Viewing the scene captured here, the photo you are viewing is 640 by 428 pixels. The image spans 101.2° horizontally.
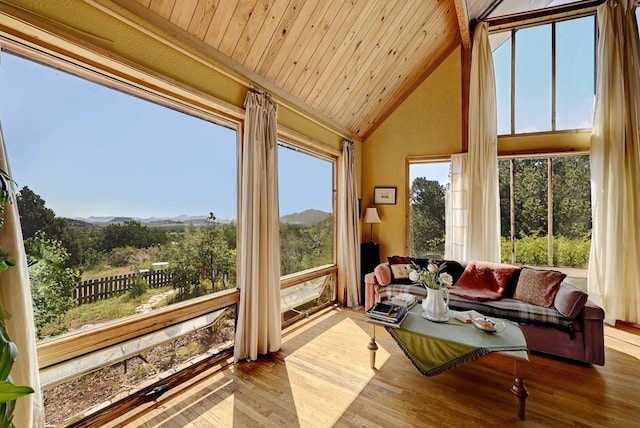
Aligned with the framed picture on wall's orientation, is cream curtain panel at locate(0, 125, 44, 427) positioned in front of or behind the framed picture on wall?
in front

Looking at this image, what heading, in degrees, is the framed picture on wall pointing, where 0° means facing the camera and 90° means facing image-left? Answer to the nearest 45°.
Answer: approximately 0°

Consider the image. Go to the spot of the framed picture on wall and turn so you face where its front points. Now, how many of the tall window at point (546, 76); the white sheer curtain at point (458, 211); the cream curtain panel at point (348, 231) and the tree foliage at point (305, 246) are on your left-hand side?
2

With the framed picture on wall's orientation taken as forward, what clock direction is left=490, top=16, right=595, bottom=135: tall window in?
The tall window is roughly at 9 o'clock from the framed picture on wall.

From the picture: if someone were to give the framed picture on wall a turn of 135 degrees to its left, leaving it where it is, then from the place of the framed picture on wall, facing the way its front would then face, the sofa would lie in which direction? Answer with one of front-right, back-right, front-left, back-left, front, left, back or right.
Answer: right

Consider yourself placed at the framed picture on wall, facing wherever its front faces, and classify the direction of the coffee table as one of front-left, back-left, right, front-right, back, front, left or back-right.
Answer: front

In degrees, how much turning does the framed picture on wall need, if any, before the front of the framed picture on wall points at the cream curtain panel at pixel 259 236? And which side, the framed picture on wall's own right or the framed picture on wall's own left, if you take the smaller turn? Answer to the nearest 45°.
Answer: approximately 45° to the framed picture on wall's own right

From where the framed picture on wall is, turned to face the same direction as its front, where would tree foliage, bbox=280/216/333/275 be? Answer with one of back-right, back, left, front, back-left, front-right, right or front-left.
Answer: back-right

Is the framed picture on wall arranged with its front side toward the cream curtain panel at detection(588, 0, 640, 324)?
no

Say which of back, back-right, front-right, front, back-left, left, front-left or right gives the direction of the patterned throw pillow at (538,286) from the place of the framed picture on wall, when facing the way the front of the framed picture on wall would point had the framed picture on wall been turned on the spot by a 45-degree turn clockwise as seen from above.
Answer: left

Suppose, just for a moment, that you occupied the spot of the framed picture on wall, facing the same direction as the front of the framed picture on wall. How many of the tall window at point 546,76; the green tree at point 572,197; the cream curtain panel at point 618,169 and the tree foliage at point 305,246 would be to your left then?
3

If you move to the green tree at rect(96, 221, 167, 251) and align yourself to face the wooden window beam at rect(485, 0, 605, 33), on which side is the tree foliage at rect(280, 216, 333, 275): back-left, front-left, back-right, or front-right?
front-left

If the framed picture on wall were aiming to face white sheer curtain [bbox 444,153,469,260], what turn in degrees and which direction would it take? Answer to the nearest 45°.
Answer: approximately 90° to its left

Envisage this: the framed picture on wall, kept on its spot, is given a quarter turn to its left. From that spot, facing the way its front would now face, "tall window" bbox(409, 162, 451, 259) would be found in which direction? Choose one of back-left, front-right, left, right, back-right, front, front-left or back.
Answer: front

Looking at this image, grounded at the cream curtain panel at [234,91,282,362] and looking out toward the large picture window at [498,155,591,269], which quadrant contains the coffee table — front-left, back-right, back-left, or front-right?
front-right

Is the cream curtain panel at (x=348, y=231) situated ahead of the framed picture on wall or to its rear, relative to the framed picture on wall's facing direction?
ahead

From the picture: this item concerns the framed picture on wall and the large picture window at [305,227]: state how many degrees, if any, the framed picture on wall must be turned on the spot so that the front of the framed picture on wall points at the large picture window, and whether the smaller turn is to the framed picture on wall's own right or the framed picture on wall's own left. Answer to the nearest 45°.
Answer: approximately 45° to the framed picture on wall's own right
